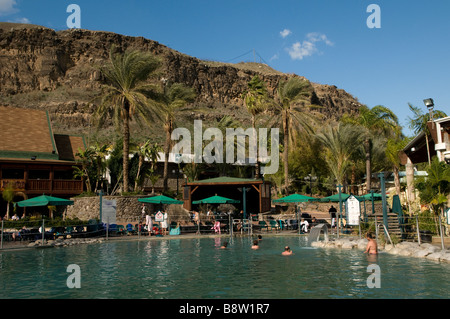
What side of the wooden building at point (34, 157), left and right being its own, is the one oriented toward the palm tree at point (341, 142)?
left

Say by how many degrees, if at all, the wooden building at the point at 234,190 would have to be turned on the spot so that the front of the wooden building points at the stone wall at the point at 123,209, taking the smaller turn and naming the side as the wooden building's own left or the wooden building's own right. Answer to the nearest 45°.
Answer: approximately 90° to the wooden building's own right

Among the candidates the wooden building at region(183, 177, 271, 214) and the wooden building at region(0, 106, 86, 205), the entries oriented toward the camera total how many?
2

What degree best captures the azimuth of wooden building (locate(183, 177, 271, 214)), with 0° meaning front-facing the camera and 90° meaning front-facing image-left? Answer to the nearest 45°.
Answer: approximately 0°

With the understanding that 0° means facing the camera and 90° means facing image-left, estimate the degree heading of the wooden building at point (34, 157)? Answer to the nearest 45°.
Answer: approximately 0°

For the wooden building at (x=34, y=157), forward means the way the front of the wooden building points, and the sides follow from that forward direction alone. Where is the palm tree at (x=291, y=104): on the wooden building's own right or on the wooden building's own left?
on the wooden building's own left

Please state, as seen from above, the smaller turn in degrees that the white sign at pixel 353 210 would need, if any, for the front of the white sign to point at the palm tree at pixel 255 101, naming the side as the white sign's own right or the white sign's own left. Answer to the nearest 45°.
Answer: approximately 135° to the white sign's own right

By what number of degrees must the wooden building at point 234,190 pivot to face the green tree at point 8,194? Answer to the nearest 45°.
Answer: approximately 90° to its right

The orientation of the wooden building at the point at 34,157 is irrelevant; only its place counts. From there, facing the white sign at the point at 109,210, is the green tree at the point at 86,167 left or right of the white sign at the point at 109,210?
left

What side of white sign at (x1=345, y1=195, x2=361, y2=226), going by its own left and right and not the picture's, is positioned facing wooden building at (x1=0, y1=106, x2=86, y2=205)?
right

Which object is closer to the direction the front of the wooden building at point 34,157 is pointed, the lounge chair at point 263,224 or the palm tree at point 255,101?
the lounge chair
